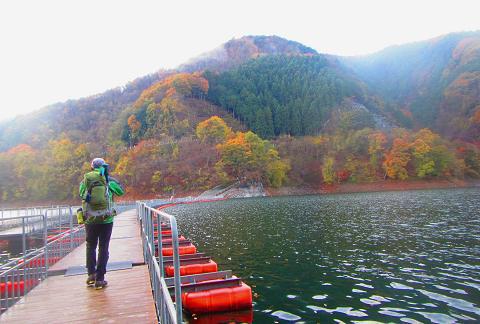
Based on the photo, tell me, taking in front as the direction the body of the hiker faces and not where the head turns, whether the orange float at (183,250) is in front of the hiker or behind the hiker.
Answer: in front

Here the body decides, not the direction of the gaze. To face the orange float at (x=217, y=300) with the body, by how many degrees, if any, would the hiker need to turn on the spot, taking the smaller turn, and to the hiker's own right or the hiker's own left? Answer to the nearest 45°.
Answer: approximately 45° to the hiker's own right

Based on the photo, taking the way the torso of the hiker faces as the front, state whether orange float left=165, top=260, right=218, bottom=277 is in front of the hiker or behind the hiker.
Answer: in front

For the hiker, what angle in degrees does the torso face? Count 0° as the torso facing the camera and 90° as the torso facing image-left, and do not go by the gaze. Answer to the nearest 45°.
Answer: approximately 180°
